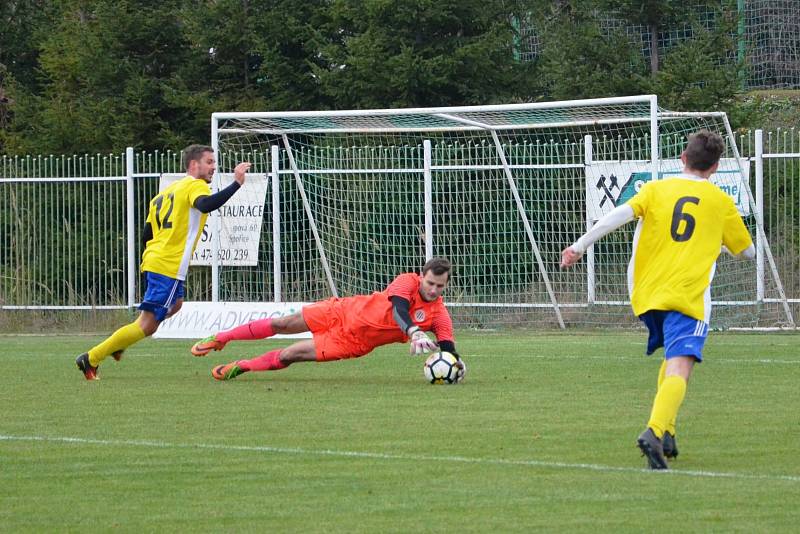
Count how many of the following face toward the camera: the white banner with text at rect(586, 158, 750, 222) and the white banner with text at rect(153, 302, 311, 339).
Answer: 2

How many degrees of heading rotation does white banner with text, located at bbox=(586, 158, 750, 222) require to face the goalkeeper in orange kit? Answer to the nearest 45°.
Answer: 0° — it already faces them

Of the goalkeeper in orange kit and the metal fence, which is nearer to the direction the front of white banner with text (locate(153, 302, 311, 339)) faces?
the goalkeeper in orange kit

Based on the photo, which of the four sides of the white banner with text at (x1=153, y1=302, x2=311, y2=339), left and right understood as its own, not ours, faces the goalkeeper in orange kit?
front

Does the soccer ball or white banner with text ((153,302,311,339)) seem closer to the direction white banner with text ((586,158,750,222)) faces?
the soccer ball

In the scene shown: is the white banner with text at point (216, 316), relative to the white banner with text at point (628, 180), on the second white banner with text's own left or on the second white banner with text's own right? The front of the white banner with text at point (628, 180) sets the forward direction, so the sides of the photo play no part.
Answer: on the second white banner with text's own right

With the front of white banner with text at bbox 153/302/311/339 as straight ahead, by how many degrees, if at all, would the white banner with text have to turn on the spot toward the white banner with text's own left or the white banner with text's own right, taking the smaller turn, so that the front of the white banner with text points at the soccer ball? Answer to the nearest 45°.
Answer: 0° — it already faces it

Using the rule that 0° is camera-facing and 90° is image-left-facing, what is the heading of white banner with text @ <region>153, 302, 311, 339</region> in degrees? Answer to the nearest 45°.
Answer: approximately 0°

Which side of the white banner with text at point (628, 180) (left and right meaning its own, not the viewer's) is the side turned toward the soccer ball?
front

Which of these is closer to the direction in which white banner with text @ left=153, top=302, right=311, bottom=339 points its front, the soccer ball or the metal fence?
the soccer ball
